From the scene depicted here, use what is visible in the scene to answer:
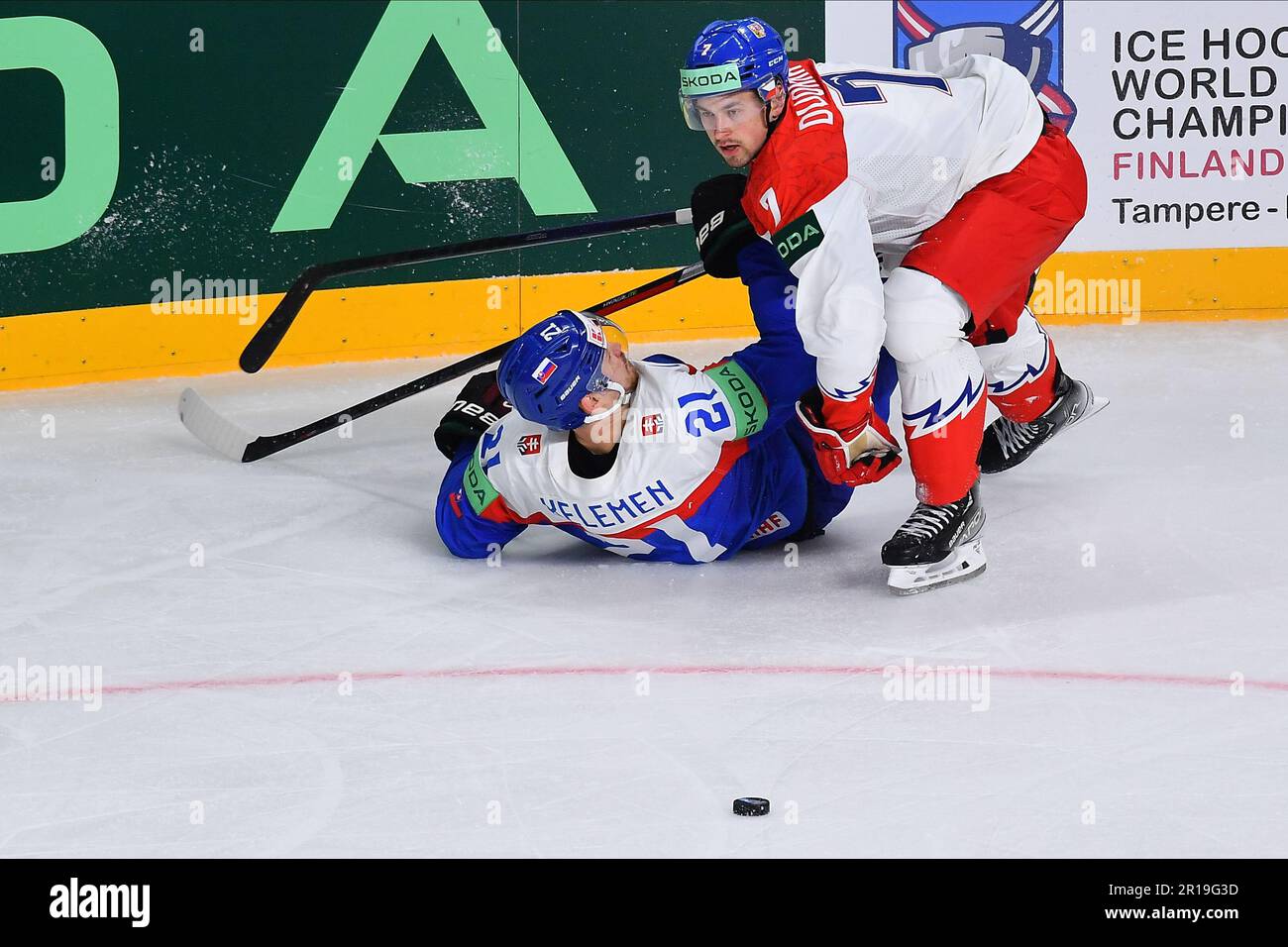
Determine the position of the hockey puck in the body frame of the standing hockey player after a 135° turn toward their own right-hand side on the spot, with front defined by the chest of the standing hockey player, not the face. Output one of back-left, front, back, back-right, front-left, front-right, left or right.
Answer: back

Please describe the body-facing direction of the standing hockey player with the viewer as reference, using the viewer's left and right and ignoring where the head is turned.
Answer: facing the viewer and to the left of the viewer
